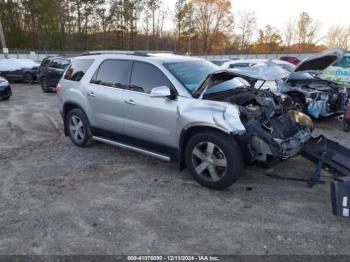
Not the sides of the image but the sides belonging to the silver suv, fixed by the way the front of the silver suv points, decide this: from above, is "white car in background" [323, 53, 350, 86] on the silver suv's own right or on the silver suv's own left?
on the silver suv's own left

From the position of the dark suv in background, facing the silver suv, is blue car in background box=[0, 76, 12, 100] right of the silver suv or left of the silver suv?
right

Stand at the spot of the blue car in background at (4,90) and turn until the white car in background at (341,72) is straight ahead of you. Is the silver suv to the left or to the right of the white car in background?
right

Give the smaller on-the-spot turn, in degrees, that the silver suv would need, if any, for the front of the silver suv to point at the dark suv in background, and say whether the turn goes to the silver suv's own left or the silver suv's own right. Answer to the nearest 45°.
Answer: approximately 180°

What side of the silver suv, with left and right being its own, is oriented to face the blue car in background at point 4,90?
back

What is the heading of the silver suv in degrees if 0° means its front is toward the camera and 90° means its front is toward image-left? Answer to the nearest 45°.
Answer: approximately 315°
